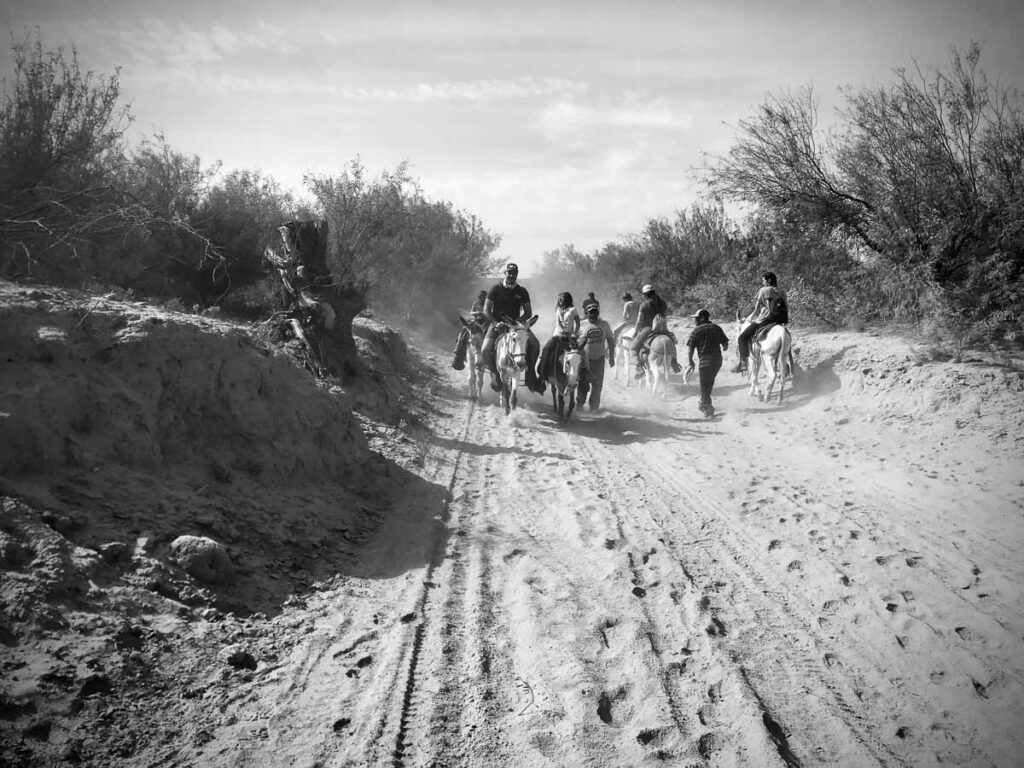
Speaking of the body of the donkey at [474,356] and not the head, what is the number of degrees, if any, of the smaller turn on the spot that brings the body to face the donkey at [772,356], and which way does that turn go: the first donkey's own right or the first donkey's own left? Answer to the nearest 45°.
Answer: approximately 90° to the first donkey's own left

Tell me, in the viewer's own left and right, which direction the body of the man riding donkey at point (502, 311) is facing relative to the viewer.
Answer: facing the viewer

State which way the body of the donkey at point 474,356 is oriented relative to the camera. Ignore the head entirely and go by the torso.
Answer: toward the camera

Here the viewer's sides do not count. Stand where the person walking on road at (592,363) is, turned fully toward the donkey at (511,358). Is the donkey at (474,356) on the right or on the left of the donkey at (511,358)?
right

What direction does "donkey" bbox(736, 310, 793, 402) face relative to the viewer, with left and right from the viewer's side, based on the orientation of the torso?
facing away from the viewer and to the left of the viewer

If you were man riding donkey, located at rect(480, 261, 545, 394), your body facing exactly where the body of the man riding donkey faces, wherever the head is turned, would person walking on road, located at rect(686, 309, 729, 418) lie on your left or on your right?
on your left

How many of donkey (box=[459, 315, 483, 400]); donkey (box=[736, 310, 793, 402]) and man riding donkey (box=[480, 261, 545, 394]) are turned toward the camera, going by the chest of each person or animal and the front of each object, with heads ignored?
2

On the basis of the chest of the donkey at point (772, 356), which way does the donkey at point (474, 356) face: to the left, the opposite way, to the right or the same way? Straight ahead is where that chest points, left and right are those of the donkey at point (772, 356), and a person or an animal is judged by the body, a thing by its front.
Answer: the opposite way

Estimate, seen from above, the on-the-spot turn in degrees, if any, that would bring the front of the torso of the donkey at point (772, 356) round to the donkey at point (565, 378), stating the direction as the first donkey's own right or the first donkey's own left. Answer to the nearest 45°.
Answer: approximately 90° to the first donkey's own left
